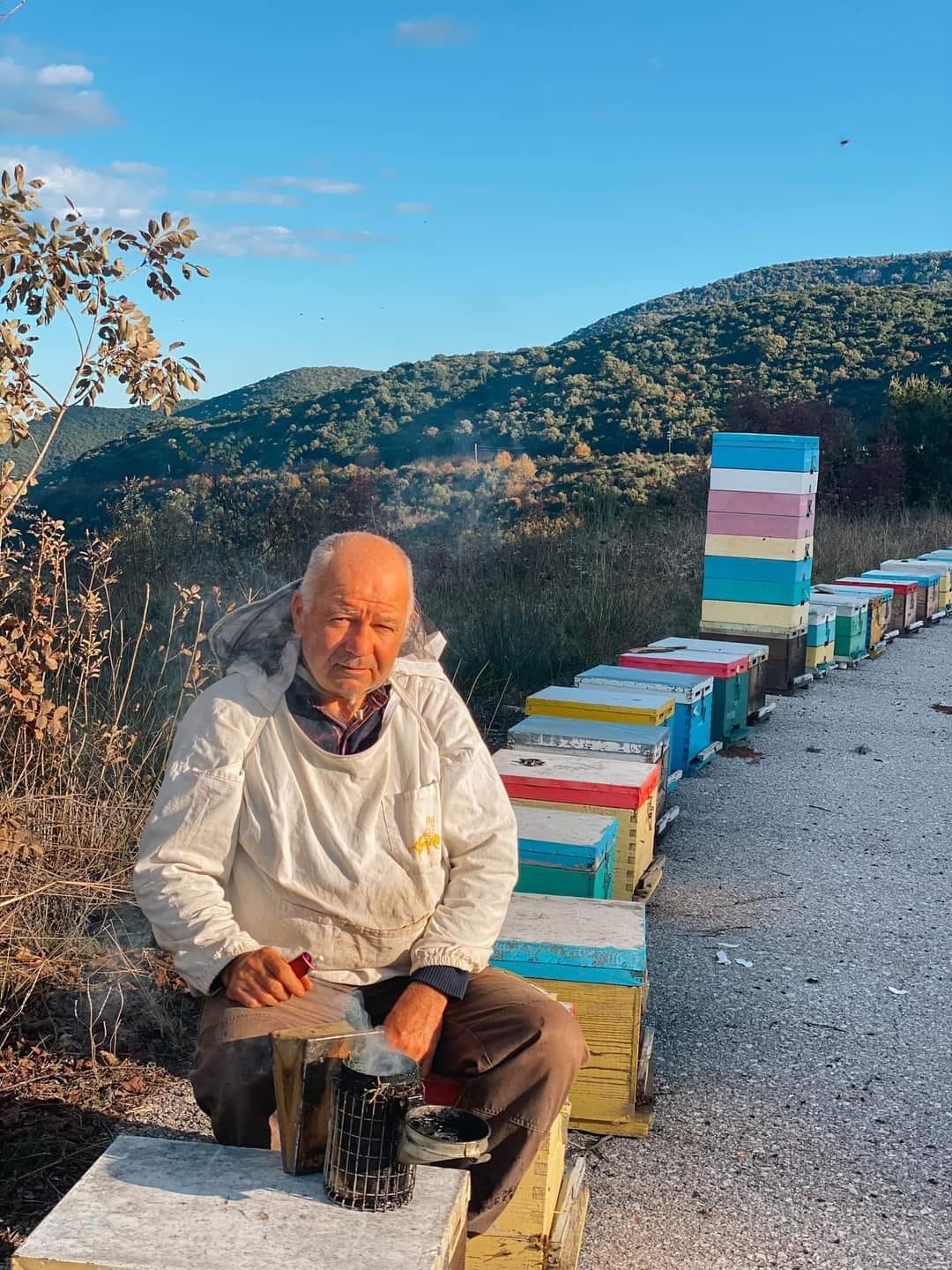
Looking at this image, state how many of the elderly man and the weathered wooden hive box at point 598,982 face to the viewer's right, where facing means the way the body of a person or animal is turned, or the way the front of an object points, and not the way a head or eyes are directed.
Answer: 1

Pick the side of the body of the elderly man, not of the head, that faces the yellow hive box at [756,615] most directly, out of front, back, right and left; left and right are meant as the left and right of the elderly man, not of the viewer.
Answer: back

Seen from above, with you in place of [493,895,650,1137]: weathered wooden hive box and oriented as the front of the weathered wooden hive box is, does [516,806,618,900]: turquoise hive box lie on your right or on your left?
on your left

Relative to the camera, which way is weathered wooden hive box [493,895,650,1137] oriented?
to the viewer's right

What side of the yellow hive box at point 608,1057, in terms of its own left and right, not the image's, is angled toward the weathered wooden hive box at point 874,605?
left

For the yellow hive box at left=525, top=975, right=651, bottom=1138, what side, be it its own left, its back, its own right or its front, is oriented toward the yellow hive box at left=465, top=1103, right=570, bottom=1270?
right

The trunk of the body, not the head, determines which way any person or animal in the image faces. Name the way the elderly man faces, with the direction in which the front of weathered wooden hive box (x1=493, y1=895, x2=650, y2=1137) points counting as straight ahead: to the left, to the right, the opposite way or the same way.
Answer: to the right

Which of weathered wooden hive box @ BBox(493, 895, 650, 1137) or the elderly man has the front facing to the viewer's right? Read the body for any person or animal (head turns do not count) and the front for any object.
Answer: the weathered wooden hive box

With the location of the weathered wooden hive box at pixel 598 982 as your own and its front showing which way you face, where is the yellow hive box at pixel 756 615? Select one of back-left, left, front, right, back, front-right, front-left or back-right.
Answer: left

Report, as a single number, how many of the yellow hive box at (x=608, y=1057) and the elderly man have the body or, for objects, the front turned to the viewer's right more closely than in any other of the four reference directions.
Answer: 1
